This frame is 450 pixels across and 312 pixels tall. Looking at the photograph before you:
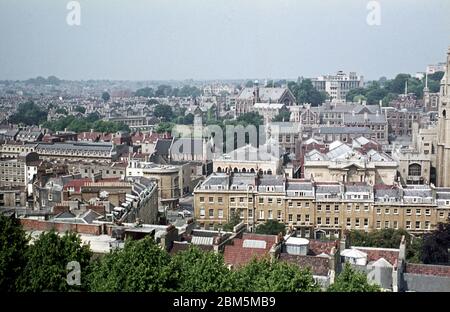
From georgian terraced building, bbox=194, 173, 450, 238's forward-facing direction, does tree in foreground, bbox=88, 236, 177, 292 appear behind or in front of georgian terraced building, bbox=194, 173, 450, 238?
in front

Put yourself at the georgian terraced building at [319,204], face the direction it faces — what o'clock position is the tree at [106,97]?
The tree is roughly at 5 o'clock from the georgian terraced building.

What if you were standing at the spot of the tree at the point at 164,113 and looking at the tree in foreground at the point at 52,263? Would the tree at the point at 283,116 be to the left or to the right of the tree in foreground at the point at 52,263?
left

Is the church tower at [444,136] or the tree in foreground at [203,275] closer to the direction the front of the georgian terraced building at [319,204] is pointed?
the tree in foreground

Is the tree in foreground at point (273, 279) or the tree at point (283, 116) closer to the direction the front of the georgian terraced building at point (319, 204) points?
the tree in foreground

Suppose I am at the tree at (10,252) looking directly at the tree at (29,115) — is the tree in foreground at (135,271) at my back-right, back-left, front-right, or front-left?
back-right

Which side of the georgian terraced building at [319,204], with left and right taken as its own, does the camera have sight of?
front

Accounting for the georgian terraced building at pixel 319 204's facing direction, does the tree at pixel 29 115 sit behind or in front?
behind

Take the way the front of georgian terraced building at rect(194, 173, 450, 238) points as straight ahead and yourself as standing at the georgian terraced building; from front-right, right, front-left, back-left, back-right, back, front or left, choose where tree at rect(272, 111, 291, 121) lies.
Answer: back

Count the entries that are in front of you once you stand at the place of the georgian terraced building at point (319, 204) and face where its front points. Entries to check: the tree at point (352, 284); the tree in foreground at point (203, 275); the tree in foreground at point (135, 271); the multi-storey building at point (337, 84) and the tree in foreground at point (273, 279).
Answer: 4

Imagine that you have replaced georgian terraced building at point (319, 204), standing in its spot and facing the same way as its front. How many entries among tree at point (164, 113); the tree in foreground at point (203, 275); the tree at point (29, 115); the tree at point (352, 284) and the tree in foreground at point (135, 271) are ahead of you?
3

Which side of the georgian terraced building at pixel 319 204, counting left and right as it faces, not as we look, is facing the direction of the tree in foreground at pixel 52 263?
front

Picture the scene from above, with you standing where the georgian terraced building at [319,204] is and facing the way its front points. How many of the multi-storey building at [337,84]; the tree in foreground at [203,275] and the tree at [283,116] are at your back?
2

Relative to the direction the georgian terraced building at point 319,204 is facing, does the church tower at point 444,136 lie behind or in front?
behind

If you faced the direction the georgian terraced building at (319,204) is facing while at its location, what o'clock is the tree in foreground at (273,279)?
The tree in foreground is roughly at 12 o'clock from the georgian terraced building.

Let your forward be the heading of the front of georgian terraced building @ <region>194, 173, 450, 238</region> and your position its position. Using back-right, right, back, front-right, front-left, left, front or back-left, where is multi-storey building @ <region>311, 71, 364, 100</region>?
back

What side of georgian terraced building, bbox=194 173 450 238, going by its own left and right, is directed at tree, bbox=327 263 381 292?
front

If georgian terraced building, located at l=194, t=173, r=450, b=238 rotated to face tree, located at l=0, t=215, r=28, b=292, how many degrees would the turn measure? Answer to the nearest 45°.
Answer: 0° — it already faces it
